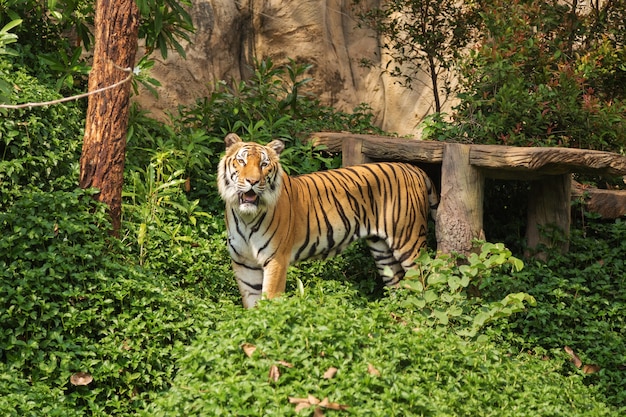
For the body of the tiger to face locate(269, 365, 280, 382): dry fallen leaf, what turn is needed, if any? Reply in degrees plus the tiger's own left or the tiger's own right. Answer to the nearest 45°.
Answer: approximately 45° to the tiger's own left

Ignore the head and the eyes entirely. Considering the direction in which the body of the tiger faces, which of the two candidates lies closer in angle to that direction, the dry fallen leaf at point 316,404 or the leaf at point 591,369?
the dry fallen leaf

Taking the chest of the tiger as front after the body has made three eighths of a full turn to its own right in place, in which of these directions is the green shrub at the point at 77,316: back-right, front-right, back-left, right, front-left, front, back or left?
back-left

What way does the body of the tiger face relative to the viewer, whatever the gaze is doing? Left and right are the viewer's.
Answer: facing the viewer and to the left of the viewer

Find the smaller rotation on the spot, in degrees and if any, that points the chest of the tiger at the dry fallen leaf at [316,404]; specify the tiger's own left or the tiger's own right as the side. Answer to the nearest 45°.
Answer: approximately 45° to the tiger's own left

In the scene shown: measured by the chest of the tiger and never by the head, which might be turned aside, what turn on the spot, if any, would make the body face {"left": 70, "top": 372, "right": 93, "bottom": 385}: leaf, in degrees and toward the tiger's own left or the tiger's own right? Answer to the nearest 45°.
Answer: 0° — it already faces it

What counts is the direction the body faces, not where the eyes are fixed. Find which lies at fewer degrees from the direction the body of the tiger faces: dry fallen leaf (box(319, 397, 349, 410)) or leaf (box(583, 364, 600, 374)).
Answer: the dry fallen leaf

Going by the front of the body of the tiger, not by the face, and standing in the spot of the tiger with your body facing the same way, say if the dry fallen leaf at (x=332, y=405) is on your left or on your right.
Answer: on your left
